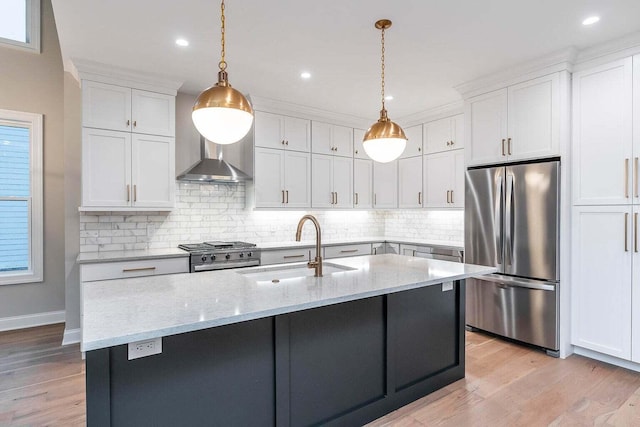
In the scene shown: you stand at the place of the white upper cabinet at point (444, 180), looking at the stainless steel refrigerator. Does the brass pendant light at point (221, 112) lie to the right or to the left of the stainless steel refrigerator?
right

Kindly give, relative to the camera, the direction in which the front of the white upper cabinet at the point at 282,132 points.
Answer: facing the viewer and to the right of the viewer

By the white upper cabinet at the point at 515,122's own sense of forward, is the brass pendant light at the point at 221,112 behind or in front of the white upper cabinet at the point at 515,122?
in front

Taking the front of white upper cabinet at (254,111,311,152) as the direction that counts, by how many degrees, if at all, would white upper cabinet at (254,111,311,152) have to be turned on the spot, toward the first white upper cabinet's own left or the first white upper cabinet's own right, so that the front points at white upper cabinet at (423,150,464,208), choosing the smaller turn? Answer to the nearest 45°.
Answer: approximately 45° to the first white upper cabinet's own left

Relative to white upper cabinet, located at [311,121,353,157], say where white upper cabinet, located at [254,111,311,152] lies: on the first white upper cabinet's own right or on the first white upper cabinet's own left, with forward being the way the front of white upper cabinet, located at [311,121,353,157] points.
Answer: on the first white upper cabinet's own right

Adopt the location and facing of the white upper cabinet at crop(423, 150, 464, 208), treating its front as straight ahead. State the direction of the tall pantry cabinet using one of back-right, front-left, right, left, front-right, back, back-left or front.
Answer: left

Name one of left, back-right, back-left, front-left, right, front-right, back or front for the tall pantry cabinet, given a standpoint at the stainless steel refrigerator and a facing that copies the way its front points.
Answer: back-left

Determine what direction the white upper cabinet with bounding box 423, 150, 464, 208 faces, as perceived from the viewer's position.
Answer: facing the viewer and to the left of the viewer

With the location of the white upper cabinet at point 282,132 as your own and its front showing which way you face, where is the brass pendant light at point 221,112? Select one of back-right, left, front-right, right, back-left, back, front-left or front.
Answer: front-right
